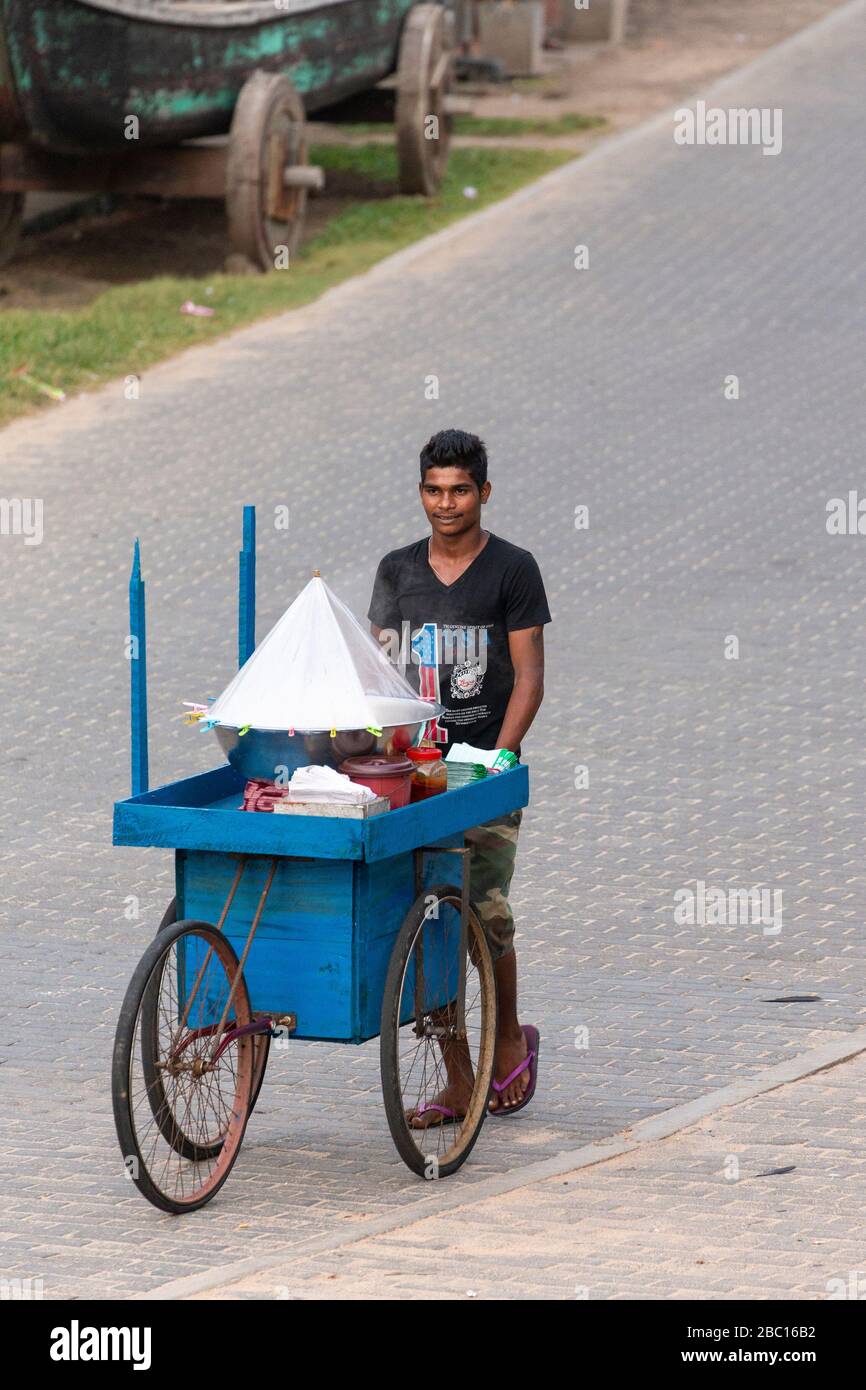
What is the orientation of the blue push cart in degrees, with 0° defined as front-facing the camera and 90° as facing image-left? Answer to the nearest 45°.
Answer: approximately 45°

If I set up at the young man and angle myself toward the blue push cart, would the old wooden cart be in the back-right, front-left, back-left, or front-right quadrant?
back-right

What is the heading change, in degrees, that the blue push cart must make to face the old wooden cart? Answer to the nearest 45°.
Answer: approximately 135° to its right
